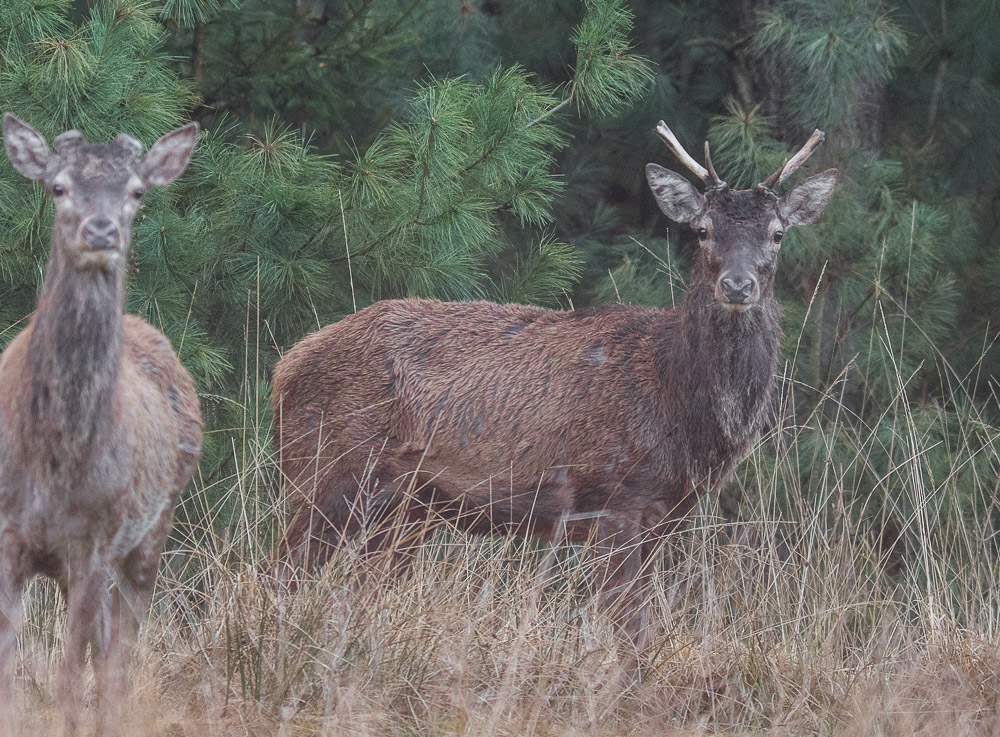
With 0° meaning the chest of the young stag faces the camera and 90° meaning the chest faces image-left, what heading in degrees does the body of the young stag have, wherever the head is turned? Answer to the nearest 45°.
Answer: approximately 270°

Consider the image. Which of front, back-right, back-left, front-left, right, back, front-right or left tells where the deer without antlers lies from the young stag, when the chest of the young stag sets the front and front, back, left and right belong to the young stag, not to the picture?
back-right

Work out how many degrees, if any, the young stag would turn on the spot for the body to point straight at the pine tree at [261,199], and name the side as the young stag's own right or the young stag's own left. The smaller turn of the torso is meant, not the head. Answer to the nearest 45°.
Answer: approximately 135° to the young stag's own left

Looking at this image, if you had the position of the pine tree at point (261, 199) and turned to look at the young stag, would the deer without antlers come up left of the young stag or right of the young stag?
right
